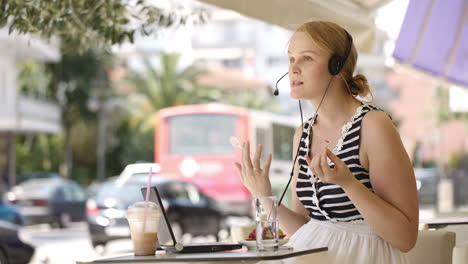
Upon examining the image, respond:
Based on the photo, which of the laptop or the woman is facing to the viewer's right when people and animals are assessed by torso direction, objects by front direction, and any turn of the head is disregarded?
the laptop

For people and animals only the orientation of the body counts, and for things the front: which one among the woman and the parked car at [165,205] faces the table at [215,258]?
the woman

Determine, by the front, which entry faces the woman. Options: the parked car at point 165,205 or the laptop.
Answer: the laptop

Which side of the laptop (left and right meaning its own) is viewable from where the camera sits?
right

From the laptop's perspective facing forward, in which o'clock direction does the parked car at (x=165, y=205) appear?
The parked car is roughly at 9 o'clock from the laptop.

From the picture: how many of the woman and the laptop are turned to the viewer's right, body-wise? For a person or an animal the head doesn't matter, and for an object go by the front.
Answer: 1

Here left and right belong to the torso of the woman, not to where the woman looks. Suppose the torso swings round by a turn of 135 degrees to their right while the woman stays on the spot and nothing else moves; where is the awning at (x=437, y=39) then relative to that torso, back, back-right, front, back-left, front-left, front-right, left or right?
front

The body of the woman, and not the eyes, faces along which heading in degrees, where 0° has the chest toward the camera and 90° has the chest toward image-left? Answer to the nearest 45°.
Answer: approximately 45°
